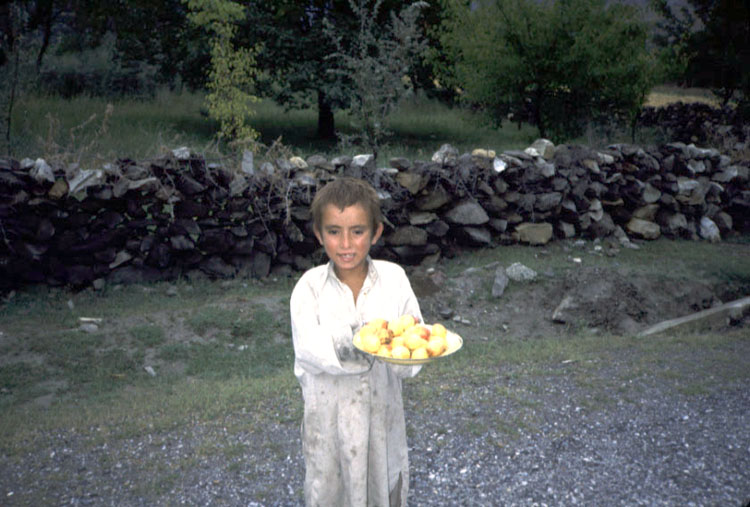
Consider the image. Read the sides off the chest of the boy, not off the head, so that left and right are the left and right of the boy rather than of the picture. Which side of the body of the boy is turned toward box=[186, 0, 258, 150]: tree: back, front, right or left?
back

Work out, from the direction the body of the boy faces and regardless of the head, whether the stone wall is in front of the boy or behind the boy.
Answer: behind

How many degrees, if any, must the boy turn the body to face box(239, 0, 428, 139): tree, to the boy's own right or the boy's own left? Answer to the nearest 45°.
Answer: approximately 180°

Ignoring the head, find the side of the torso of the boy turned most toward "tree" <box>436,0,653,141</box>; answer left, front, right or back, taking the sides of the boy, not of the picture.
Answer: back
